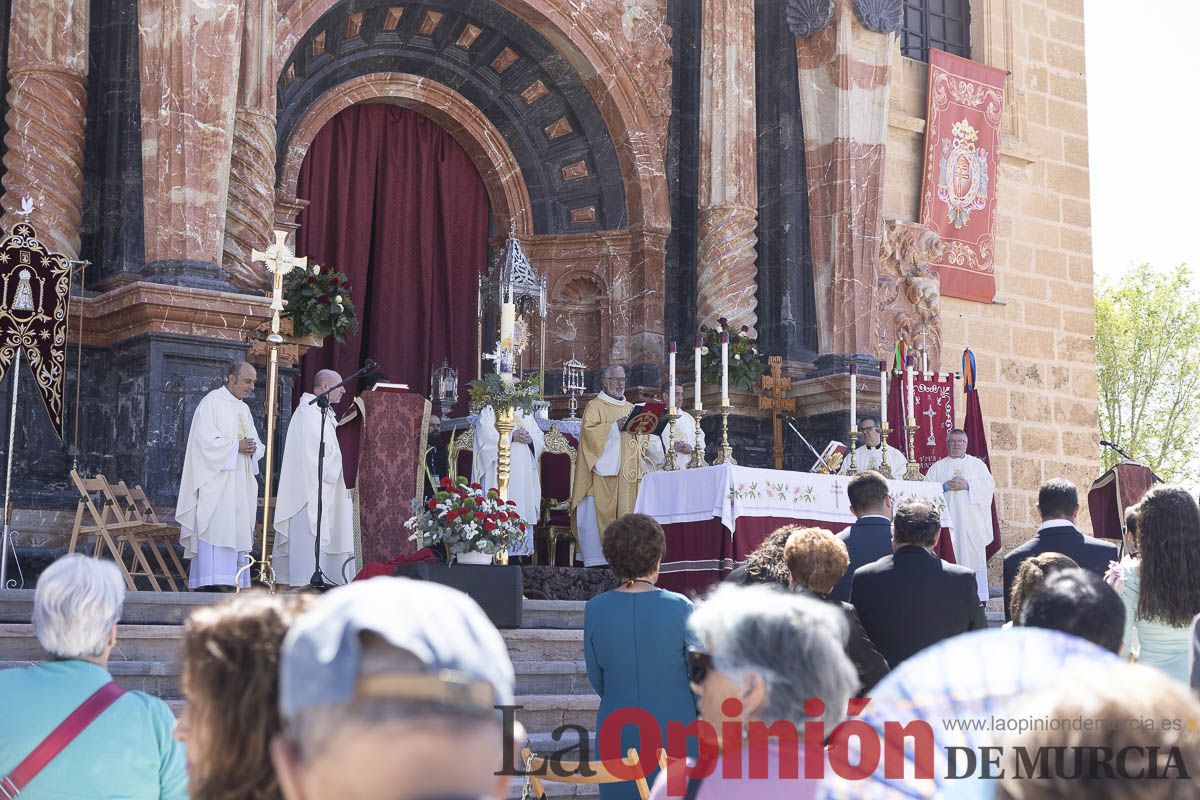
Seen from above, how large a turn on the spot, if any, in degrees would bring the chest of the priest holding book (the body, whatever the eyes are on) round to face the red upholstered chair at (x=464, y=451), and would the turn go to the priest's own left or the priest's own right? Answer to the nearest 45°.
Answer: approximately 135° to the priest's own right

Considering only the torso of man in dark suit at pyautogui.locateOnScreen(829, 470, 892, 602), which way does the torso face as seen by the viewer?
away from the camera

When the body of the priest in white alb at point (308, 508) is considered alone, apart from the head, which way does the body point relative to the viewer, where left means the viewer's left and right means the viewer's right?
facing to the right of the viewer

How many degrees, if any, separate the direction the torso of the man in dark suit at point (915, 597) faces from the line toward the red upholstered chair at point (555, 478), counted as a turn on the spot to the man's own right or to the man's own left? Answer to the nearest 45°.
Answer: approximately 45° to the man's own left

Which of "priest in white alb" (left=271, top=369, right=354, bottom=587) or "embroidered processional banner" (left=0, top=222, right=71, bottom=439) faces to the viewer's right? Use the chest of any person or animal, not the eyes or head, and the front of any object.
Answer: the priest in white alb

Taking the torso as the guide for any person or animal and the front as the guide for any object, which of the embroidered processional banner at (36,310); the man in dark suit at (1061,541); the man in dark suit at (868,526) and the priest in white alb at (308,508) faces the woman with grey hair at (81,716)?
the embroidered processional banner

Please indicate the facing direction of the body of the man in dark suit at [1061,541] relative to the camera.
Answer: away from the camera

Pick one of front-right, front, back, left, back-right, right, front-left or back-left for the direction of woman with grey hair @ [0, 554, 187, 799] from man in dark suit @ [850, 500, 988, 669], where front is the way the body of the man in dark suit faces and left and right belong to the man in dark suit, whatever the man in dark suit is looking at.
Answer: back-left

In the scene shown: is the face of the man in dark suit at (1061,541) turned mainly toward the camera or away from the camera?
away from the camera

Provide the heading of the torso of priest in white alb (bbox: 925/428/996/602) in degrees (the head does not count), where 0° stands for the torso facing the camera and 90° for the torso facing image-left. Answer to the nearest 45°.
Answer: approximately 0°

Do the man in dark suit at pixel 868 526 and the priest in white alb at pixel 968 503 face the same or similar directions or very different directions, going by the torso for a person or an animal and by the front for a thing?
very different directions
